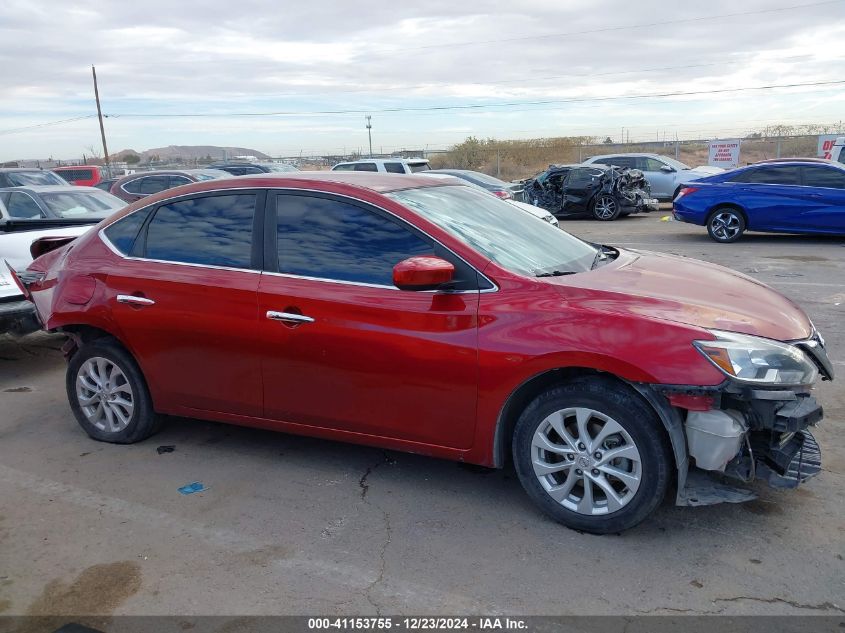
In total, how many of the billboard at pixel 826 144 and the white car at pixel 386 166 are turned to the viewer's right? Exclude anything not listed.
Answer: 0

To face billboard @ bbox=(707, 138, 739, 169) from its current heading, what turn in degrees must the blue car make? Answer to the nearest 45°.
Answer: approximately 90° to its left

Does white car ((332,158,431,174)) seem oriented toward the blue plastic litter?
no

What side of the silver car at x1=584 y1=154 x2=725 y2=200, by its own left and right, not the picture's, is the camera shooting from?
right

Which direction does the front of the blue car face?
to the viewer's right

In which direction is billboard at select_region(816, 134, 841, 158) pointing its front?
toward the camera

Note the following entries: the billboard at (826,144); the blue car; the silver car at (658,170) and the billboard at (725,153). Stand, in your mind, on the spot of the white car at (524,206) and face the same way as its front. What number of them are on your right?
0

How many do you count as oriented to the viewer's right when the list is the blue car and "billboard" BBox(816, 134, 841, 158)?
1

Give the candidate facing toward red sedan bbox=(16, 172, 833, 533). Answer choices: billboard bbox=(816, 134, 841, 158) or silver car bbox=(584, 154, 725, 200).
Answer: the billboard

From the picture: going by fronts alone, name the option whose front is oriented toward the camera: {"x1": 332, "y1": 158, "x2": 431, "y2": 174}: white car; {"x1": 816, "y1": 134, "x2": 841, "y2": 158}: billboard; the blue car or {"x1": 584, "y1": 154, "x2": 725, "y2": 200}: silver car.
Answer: the billboard

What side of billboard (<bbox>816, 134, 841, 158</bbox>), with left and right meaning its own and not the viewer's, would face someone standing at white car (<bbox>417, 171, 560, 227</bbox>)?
front

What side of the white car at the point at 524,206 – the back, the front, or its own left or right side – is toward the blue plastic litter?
right

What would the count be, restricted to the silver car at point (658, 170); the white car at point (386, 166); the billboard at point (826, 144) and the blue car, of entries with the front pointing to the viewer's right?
2

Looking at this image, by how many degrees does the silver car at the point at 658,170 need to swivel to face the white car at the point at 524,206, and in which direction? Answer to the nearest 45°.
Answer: approximately 90° to its right

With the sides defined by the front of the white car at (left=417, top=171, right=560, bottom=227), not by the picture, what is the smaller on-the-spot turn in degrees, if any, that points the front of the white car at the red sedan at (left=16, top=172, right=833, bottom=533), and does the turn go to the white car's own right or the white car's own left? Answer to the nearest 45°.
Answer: approximately 45° to the white car's own right

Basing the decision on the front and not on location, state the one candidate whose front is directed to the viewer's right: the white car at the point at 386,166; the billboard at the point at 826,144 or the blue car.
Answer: the blue car

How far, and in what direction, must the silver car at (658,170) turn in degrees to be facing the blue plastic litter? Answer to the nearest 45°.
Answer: approximately 90° to its right

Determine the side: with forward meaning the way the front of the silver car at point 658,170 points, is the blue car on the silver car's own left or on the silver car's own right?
on the silver car's own right
